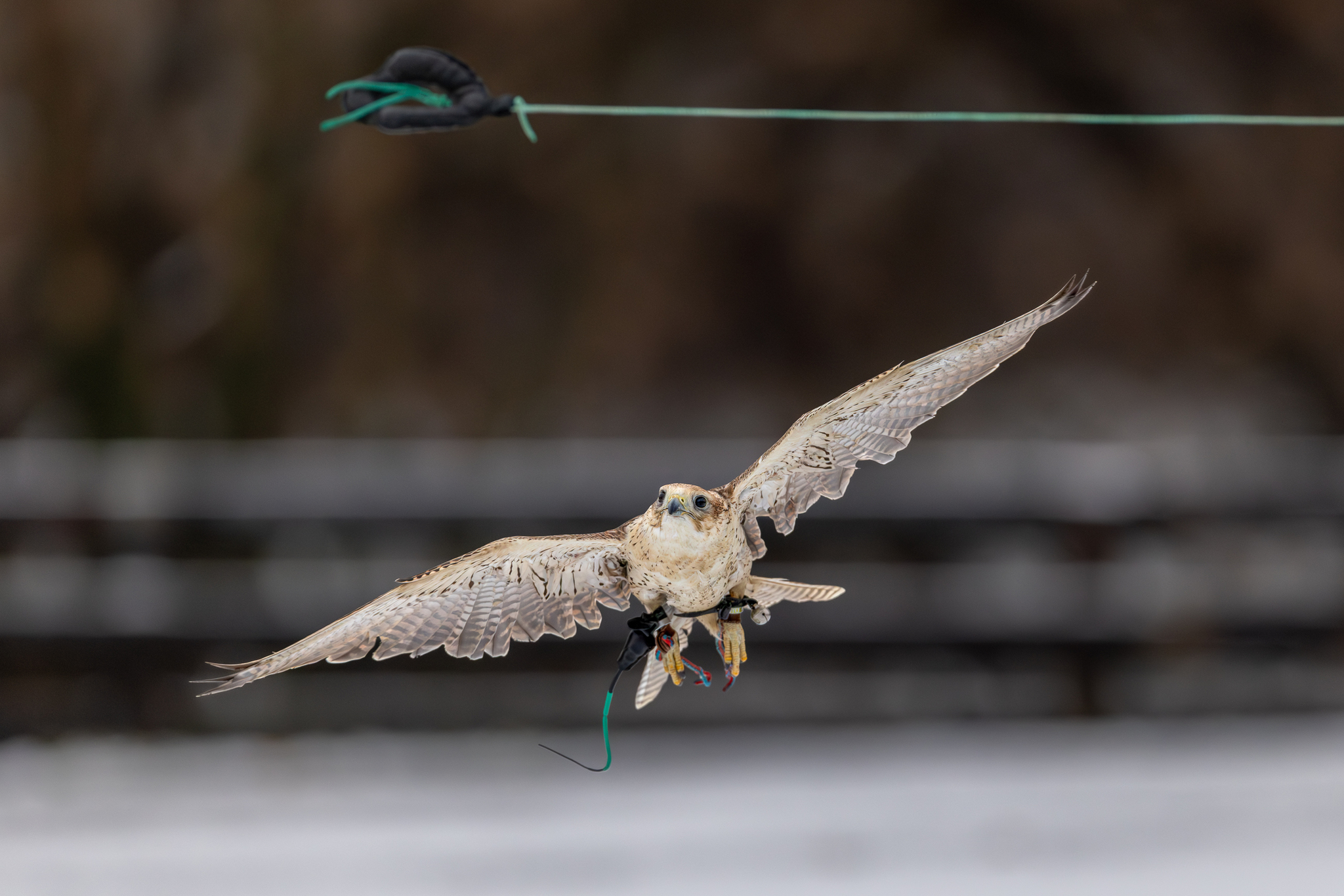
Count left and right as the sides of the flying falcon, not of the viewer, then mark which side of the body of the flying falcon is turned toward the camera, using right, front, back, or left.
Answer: front
